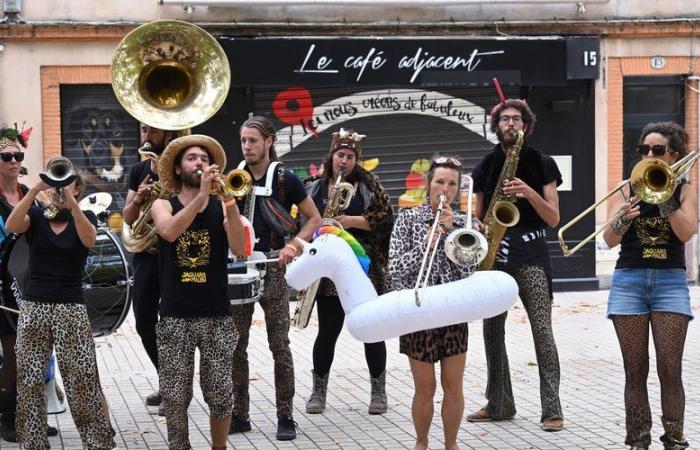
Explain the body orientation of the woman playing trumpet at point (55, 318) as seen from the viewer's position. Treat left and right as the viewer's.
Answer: facing the viewer

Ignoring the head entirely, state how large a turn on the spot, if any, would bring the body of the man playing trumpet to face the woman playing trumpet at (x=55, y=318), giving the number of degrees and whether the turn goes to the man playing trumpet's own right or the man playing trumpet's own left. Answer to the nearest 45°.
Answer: approximately 135° to the man playing trumpet's own right

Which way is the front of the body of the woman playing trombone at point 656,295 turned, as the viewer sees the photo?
toward the camera

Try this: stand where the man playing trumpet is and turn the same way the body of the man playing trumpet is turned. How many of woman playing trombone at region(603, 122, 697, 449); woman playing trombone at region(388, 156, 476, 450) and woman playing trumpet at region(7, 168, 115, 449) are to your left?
2
